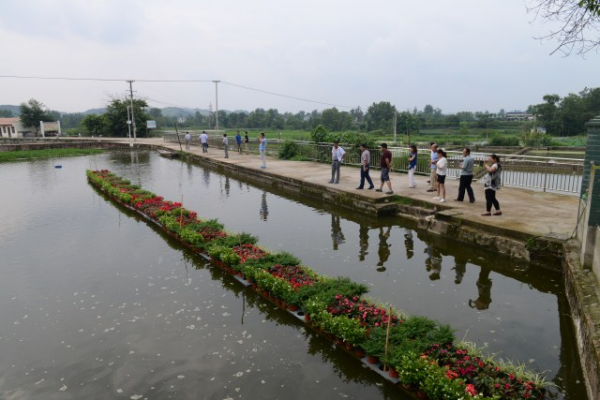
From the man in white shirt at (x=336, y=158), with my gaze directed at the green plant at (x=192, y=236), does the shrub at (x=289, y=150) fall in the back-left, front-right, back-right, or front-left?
back-right

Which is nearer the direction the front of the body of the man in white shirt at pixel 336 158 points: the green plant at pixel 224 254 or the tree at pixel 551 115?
the green plant

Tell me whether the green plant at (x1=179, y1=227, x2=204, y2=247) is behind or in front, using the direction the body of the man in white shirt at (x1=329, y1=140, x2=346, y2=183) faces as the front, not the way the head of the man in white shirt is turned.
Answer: in front

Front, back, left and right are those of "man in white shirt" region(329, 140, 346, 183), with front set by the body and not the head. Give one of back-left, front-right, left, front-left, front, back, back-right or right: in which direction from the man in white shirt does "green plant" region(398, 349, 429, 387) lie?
front-left

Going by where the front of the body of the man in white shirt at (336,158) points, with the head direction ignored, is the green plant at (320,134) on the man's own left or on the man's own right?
on the man's own right

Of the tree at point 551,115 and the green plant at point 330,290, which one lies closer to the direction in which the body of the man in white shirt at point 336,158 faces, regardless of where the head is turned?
the green plant

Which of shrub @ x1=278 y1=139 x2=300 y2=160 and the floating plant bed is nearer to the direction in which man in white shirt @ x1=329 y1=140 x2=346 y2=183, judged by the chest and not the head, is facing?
the floating plant bed

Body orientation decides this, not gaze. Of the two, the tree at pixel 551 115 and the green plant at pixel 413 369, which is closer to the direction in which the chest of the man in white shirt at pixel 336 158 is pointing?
the green plant

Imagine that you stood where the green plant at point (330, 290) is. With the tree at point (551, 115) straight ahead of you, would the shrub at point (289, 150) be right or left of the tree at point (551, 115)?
left

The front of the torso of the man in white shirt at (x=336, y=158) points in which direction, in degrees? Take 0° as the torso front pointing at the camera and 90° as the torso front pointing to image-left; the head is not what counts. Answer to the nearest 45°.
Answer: approximately 45°

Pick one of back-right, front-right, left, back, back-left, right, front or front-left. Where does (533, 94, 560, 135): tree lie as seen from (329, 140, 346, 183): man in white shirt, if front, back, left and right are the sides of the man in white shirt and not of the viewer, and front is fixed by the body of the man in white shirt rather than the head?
back
